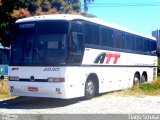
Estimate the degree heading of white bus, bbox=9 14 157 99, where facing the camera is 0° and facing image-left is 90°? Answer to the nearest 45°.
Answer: approximately 45°

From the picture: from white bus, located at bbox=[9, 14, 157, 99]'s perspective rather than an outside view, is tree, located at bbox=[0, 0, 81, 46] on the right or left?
on its right
